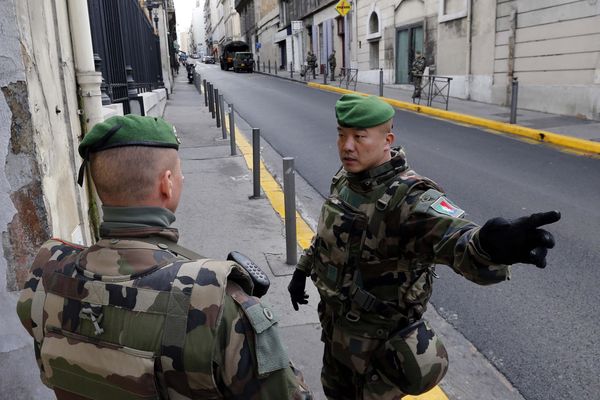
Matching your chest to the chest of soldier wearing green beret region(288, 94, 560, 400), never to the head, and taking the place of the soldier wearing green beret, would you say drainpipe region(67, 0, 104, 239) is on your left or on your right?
on your right

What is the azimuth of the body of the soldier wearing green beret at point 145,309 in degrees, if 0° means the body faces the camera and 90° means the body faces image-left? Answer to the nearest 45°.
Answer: approximately 225°

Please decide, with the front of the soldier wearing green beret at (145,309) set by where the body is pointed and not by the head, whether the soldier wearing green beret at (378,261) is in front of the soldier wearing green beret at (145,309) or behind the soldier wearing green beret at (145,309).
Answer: in front

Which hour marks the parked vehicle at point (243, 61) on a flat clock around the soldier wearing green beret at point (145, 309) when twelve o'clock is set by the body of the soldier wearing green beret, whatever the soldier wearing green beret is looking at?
The parked vehicle is roughly at 11 o'clock from the soldier wearing green beret.

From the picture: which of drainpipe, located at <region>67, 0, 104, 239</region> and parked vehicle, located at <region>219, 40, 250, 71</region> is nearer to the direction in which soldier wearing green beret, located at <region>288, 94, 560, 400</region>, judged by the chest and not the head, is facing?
the drainpipe

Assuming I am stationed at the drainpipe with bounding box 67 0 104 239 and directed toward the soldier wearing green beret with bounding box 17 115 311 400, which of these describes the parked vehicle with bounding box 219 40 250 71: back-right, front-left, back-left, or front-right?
back-left

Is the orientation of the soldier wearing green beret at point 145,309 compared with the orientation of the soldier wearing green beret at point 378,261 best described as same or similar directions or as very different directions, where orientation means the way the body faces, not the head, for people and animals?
very different directions

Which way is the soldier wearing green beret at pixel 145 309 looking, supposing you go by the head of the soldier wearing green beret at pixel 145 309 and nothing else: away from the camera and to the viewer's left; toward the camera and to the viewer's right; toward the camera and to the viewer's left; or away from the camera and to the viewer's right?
away from the camera and to the viewer's right

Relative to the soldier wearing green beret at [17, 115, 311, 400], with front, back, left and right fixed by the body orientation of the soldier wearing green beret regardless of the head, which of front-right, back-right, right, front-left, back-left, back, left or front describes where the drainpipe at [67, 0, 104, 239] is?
front-left

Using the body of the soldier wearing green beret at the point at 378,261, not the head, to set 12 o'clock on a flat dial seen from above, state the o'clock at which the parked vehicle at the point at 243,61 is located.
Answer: The parked vehicle is roughly at 4 o'clock from the soldier wearing green beret.
